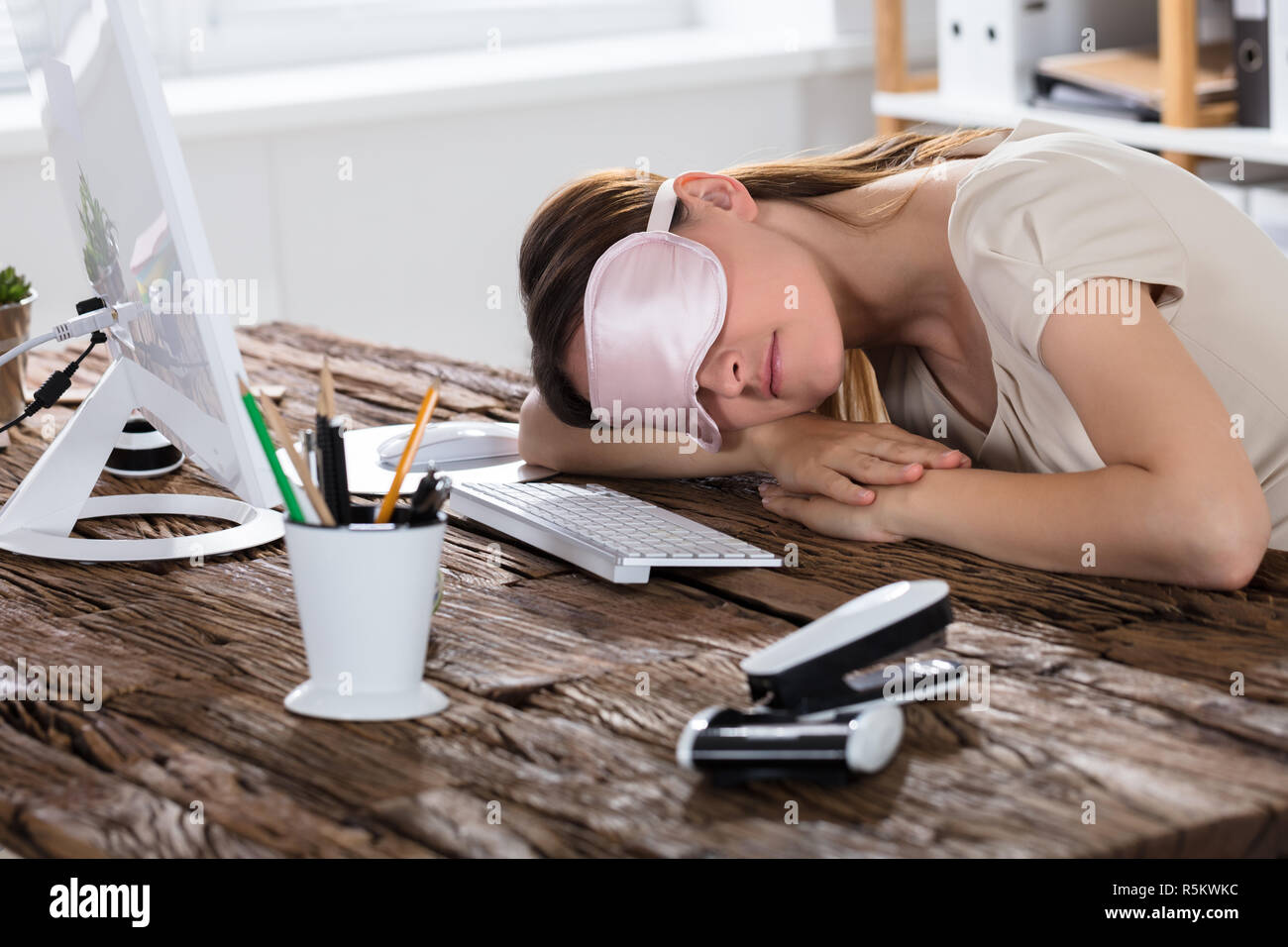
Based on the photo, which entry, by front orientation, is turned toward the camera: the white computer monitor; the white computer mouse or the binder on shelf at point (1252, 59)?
the binder on shelf

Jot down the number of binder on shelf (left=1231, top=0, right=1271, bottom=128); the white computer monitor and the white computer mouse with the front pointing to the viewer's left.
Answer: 1

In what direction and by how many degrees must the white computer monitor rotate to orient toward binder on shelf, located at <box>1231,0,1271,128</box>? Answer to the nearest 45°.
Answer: approximately 45° to its left

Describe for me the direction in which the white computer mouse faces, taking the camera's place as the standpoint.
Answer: facing to the left of the viewer

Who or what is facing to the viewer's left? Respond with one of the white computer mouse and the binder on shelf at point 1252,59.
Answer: the white computer mouse

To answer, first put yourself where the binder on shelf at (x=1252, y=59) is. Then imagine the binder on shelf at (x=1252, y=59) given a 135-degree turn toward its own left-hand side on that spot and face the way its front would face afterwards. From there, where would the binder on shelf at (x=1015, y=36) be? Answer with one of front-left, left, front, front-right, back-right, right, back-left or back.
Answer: left

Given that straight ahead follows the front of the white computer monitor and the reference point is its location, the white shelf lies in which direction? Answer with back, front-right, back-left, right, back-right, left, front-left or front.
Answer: front-left

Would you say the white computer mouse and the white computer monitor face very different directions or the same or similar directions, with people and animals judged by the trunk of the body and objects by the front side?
very different directions

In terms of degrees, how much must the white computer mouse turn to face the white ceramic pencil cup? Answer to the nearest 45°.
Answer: approximately 90° to its left

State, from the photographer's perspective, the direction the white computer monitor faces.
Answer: facing to the right of the viewer

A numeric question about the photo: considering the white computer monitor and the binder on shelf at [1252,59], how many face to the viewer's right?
1

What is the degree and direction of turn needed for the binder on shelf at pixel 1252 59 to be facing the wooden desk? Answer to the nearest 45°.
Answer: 0° — it already faces it

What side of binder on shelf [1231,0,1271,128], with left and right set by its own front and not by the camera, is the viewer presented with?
front

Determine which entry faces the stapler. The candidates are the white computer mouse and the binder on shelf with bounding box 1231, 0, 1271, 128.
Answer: the binder on shelf

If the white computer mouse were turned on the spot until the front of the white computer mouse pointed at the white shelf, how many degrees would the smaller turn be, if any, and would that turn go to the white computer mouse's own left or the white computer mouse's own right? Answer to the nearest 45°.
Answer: approximately 135° to the white computer mouse's own right

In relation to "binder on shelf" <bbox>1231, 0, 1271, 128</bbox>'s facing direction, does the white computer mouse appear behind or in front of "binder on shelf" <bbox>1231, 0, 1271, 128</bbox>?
in front

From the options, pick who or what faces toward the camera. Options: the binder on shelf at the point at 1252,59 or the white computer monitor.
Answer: the binder on shelf
